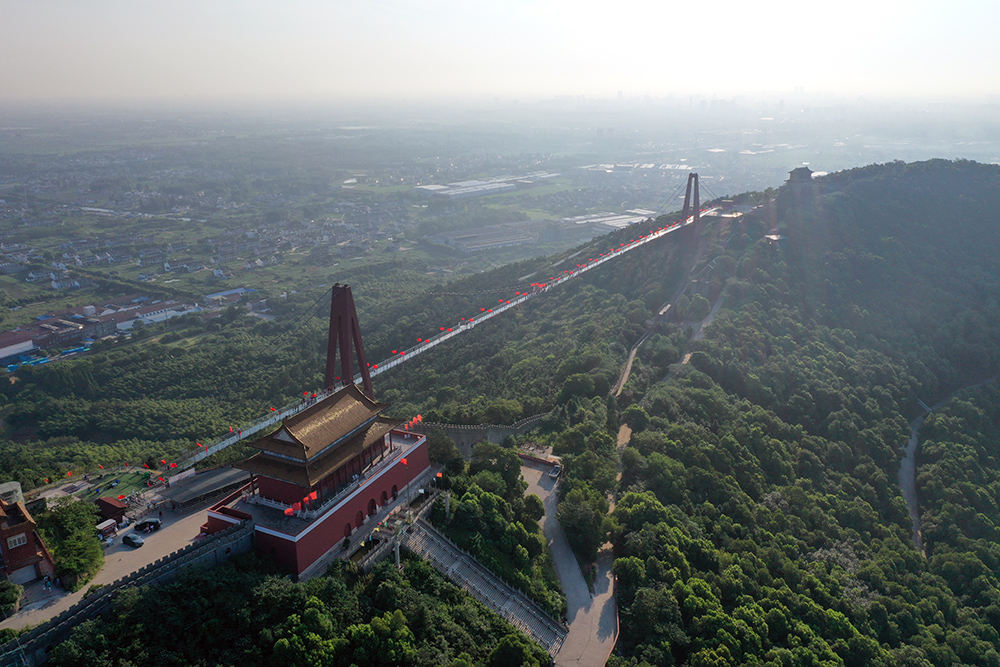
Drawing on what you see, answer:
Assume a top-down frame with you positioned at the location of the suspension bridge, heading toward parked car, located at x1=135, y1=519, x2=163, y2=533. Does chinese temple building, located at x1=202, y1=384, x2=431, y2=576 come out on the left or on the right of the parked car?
left

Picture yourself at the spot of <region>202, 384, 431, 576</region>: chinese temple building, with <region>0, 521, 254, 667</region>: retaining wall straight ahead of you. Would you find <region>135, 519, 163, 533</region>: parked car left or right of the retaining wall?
right

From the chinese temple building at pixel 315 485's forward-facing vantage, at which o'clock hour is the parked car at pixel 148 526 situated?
The parked car is roughly at 5 o'clock from the chinese temple building.

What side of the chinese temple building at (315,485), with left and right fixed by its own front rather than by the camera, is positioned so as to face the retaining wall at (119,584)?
right

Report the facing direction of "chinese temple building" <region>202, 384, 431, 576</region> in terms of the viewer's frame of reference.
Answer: facing the viewer and to the right of the viewer

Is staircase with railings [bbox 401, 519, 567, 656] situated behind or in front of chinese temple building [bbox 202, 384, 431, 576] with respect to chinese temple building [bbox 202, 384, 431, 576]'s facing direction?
in front

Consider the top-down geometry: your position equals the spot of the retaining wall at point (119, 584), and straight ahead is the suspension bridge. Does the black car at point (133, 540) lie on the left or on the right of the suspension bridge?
left

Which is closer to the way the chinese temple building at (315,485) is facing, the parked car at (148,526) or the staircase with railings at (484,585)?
the staircase with railings

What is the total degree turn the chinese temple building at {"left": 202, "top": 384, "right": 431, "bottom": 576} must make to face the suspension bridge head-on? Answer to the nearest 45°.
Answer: approximately 135° to its left

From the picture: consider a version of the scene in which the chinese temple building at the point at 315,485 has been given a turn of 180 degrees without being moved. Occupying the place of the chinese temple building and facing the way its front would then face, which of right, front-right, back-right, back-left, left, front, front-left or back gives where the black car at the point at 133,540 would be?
front-left
